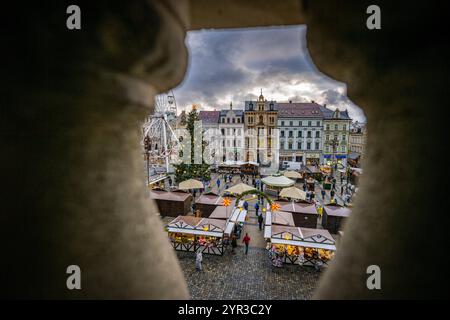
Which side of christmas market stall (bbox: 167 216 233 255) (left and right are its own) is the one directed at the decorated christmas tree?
back

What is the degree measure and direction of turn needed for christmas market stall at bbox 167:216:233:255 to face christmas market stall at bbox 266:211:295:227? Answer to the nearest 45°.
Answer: approximately 90° to its left

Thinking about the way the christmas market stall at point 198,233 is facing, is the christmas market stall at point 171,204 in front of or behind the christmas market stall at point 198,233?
behind

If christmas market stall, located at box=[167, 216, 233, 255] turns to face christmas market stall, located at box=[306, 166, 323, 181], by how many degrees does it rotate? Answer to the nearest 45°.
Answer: approximately 135° to its left

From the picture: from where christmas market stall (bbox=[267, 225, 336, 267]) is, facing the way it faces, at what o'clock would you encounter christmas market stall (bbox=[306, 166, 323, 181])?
christmas market stall (bbox=[306, 166, 323, 181]) is roughly at 6 o'clock from christmas market stall (bbox=[267, 225, 336, 267]).

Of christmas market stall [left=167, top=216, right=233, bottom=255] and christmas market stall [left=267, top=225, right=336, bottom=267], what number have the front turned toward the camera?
2

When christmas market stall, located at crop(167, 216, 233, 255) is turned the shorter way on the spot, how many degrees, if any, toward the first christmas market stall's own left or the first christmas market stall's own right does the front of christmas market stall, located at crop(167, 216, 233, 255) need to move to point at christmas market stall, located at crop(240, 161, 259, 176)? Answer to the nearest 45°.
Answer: approximately 180°
